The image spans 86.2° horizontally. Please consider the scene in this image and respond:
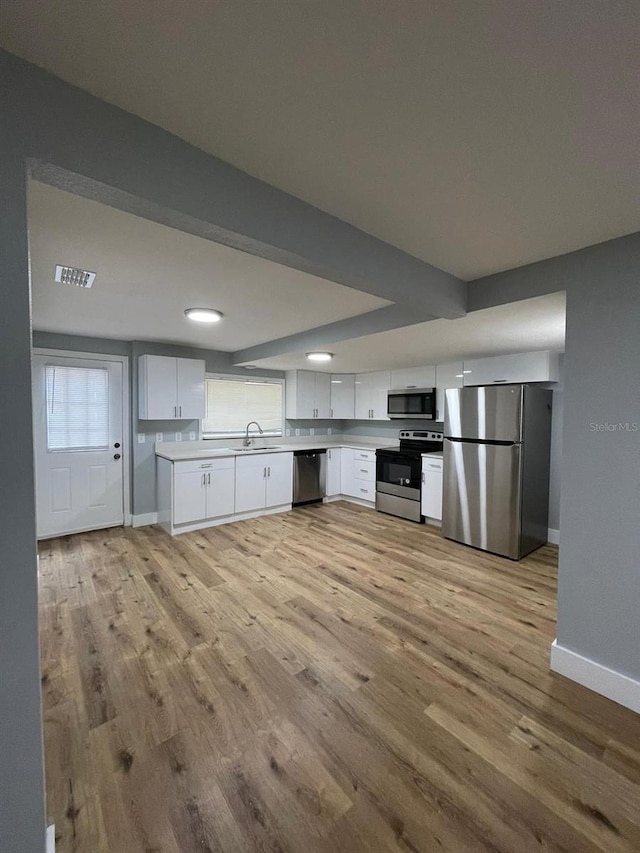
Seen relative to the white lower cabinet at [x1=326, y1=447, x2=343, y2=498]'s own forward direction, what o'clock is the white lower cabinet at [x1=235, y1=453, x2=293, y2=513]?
the white lower cabinet at [x1=235, y1=453, x2=293, y2=513] is roughly at 3 o'clock from the white lower cabinet at [x1=326, y1=447, x2=343, y2=498].

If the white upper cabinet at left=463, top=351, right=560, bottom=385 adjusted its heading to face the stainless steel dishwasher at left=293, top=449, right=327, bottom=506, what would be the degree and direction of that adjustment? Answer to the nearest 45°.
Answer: approximately 45° to its right

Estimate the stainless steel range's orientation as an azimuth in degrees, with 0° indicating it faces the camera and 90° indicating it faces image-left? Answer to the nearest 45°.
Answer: approximately 45°

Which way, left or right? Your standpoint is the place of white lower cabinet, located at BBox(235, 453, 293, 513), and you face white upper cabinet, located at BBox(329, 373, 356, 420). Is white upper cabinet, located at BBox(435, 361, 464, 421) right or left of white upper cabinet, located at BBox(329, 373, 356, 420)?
right

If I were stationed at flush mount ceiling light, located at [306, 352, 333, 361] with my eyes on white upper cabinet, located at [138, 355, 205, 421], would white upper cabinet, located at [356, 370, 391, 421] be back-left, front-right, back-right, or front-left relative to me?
back-right

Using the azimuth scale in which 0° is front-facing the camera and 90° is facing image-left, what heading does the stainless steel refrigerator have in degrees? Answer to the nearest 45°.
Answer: approximately 45°
